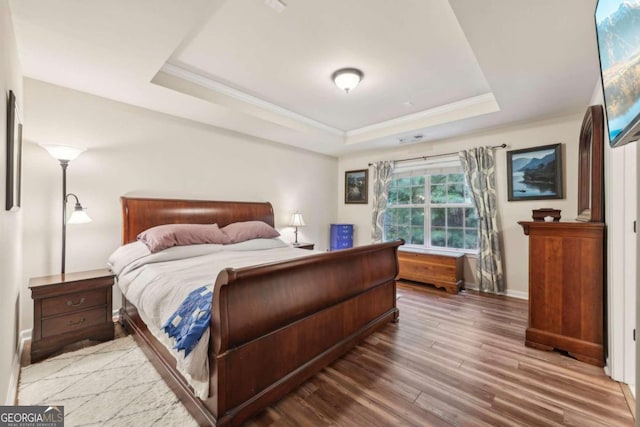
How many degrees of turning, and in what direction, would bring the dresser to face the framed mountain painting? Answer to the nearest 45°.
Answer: approximately 90° to its right

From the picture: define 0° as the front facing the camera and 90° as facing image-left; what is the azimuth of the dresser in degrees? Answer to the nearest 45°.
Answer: approximately 90°

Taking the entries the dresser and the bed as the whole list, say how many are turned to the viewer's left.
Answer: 1

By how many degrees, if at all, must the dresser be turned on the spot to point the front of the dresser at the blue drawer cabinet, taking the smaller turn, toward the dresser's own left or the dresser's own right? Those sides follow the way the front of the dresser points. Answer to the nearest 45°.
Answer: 0° — it already faces it

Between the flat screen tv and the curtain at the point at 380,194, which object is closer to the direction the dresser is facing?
the curtain

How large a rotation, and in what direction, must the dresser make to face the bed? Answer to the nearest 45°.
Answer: approximately 45° to its left

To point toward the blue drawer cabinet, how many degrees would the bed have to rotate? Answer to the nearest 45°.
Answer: approximately 90° to its left

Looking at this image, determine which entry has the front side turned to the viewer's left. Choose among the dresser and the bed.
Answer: the dresser

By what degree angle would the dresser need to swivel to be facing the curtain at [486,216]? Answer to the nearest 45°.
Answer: approximately 45° to its right

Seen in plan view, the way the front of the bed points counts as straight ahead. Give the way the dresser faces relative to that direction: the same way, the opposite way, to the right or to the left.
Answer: the opposite way

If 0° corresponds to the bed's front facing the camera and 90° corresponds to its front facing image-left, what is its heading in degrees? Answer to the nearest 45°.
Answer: approximately 315°

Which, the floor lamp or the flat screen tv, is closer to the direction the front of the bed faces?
the flat screen tv

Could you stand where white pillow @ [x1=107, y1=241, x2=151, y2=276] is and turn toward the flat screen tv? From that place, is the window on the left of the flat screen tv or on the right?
left

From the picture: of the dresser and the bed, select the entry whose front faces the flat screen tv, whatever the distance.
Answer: the bed
